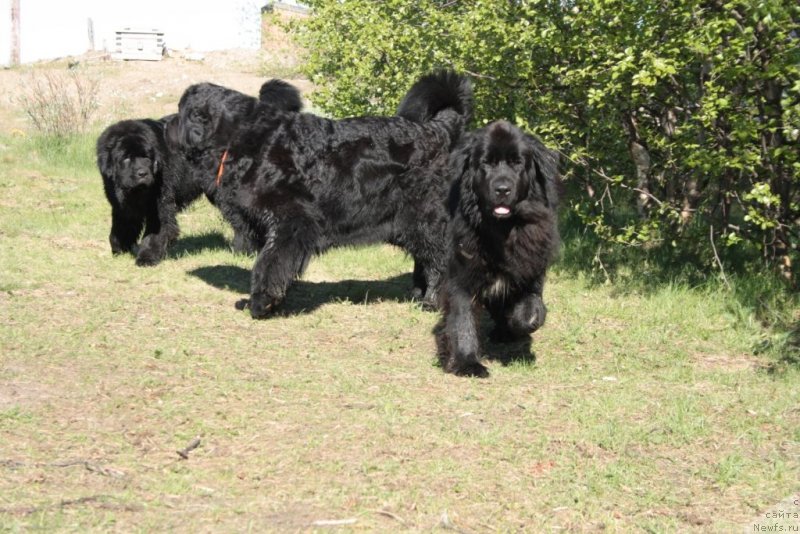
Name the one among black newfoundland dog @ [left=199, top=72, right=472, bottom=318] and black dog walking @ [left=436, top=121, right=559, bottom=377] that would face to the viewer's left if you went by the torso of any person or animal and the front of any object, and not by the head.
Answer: the black newfoundland dog

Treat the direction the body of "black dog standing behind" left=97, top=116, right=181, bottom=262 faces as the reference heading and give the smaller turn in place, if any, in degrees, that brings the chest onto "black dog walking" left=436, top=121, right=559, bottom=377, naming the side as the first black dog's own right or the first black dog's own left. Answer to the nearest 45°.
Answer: approximately 45° to the first black dog's own left

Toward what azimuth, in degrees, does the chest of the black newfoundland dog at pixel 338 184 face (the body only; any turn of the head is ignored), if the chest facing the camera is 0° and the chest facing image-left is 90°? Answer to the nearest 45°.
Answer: approximately 90°

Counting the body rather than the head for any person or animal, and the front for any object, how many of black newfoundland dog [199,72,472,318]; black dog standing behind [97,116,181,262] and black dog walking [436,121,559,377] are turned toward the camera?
2

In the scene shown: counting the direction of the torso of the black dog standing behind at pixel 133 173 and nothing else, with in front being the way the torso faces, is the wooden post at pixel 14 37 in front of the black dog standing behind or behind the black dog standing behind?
behind

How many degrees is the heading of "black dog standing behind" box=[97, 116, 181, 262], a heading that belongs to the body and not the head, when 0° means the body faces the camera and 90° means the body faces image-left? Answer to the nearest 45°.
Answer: approximately 0°

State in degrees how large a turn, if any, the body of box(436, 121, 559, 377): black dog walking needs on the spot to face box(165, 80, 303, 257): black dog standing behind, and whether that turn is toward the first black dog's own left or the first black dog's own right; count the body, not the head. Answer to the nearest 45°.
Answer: approximately 135° to the first black dog's own right

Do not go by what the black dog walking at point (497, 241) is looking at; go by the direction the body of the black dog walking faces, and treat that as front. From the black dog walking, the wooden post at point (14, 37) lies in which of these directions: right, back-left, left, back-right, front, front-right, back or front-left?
back-right

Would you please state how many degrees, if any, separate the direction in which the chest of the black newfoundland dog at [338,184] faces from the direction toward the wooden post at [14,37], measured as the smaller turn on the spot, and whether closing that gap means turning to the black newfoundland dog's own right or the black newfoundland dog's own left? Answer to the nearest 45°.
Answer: approximately 45° to the black newfoundland dog's own right

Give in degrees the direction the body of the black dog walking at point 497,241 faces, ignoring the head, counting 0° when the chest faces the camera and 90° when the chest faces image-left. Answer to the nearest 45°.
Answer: approximately 0°

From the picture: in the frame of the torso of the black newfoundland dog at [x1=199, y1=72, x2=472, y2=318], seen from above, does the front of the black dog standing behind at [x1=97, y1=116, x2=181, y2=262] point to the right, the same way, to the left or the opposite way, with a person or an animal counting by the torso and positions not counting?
to the left
